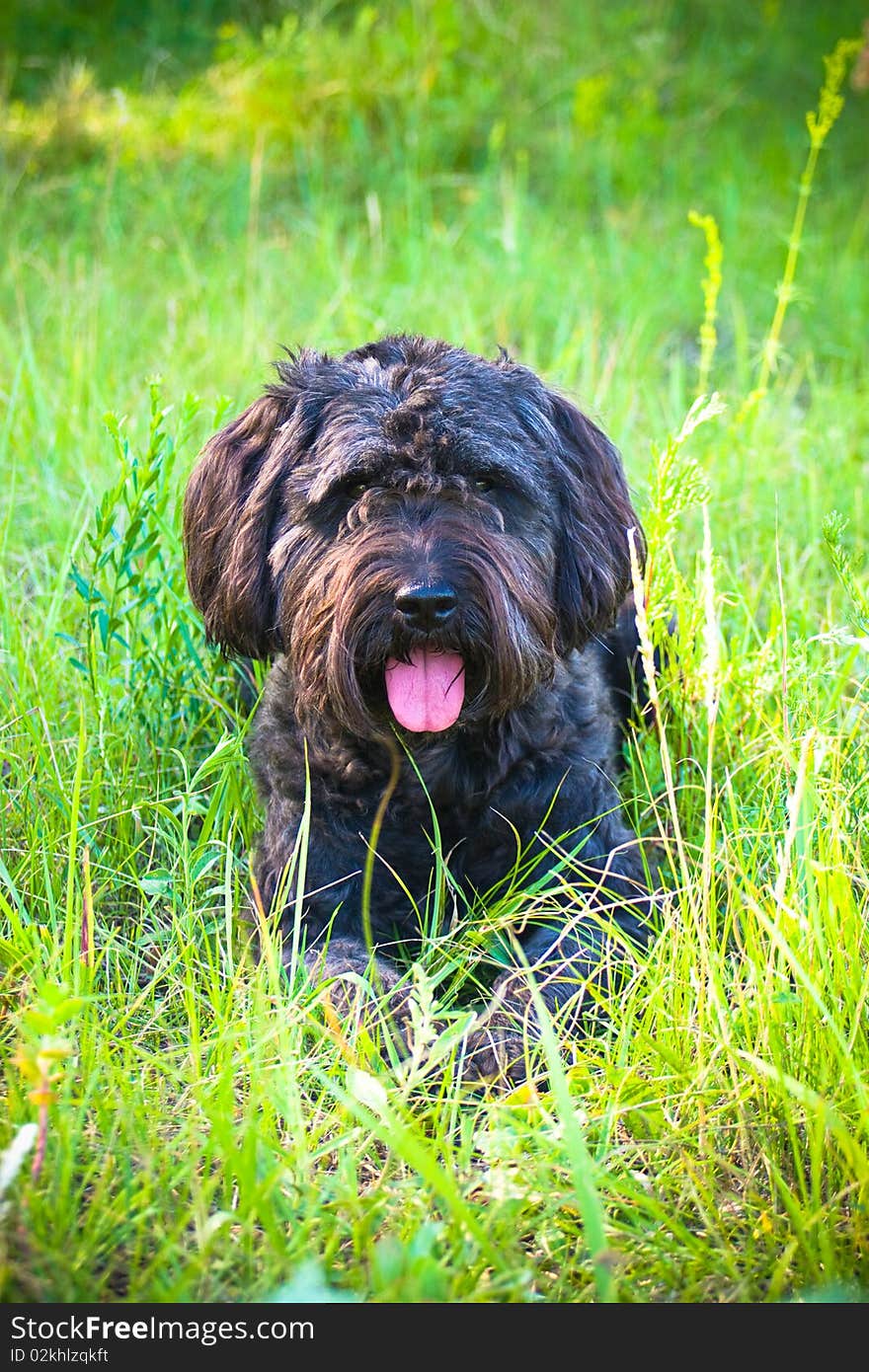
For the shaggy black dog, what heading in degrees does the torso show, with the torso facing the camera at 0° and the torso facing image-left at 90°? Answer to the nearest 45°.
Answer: approximately 0°
